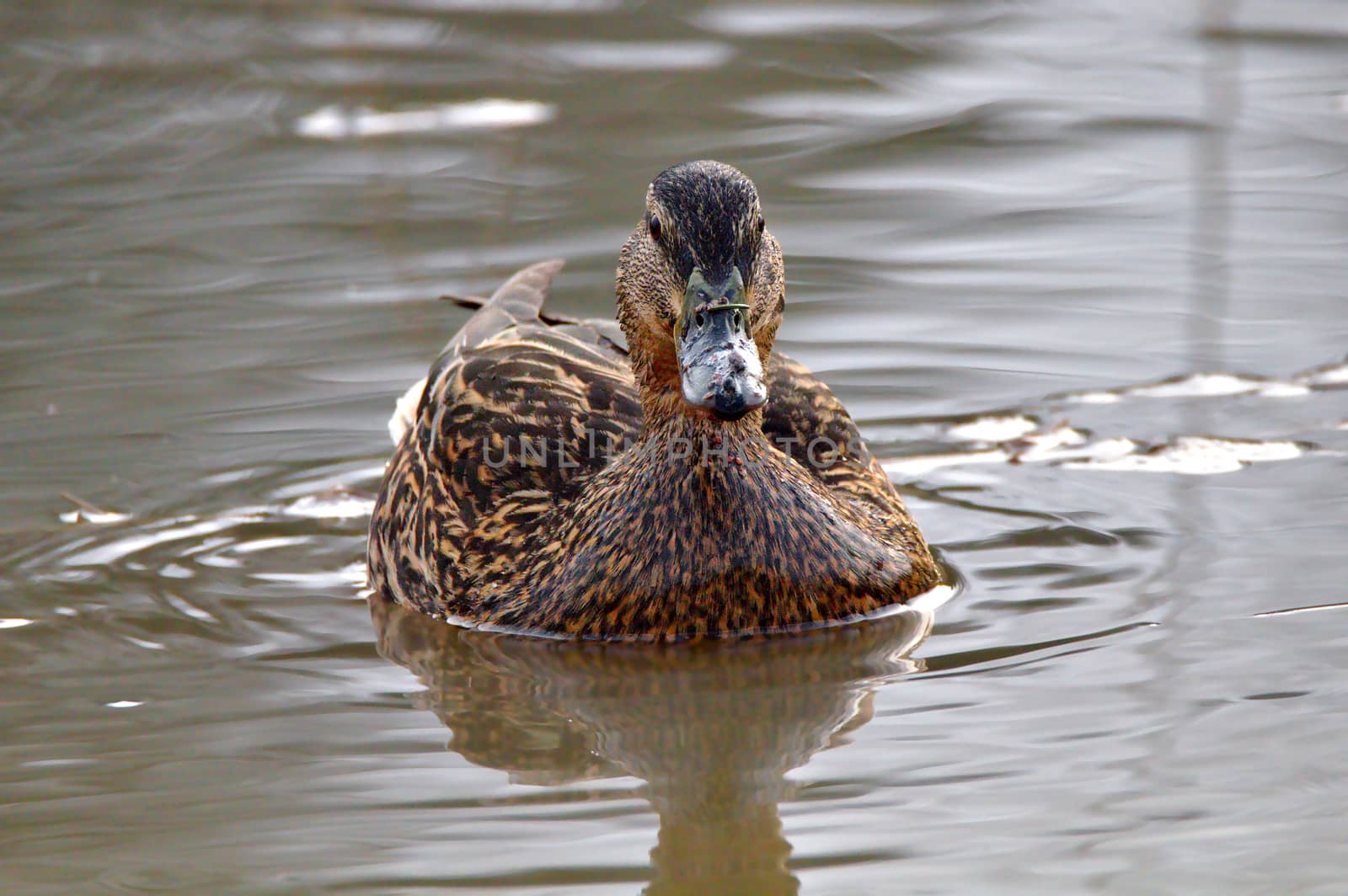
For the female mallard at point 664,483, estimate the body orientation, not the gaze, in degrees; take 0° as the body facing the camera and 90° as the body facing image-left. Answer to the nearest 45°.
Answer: approximately 0°
